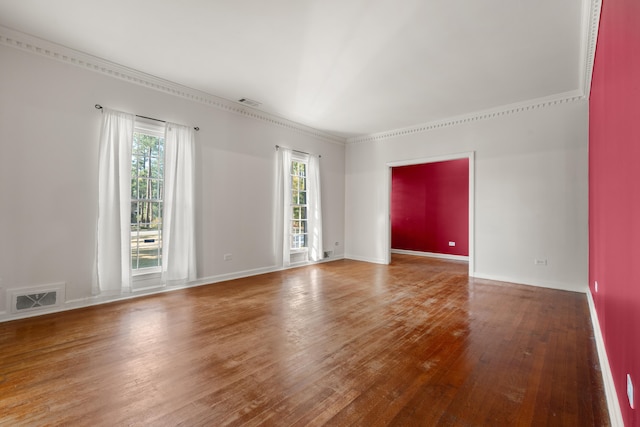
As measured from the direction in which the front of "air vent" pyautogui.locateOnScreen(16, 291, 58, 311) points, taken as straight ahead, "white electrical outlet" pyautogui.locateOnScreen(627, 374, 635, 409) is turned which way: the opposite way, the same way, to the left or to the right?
the opposite way

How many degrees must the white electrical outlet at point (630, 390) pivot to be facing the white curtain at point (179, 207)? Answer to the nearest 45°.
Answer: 0° — it already faces it

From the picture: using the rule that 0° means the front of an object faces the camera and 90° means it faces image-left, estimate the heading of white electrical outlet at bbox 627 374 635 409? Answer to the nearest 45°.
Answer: approximately 90°

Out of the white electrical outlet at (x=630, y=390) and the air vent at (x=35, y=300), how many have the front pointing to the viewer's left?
1

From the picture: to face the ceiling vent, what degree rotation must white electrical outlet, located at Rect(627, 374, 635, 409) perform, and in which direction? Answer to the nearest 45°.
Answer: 0° — it already faces it

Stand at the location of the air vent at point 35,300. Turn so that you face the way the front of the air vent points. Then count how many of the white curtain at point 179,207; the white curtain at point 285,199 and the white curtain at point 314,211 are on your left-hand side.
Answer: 3

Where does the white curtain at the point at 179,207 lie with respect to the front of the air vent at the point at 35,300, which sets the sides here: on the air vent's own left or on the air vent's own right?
on the air vent's own left

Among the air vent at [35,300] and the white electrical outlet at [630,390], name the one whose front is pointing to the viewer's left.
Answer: the white electrical outlet
